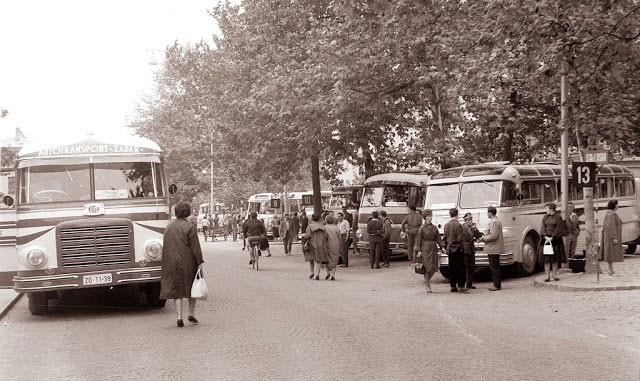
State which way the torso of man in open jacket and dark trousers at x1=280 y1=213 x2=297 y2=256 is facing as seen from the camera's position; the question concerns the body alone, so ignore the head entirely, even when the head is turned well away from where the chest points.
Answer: toward the camera

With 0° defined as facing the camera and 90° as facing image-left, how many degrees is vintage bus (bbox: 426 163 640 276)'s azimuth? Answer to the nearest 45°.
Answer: approximately 45°

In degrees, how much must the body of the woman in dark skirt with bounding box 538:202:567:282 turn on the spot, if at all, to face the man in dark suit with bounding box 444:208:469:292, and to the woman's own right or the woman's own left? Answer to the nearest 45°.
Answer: approximately 45° to the woman's own right

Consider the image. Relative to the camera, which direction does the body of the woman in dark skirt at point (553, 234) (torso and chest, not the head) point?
toward the camera

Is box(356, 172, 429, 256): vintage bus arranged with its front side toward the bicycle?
yes

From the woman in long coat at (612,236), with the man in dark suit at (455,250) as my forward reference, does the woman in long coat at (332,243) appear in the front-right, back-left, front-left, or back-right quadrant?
front-right

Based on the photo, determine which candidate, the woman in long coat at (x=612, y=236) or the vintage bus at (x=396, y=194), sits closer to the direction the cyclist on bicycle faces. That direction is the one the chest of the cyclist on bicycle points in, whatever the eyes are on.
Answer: the vintage bus

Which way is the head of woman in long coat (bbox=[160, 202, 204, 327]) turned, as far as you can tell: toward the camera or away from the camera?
away from the camera
